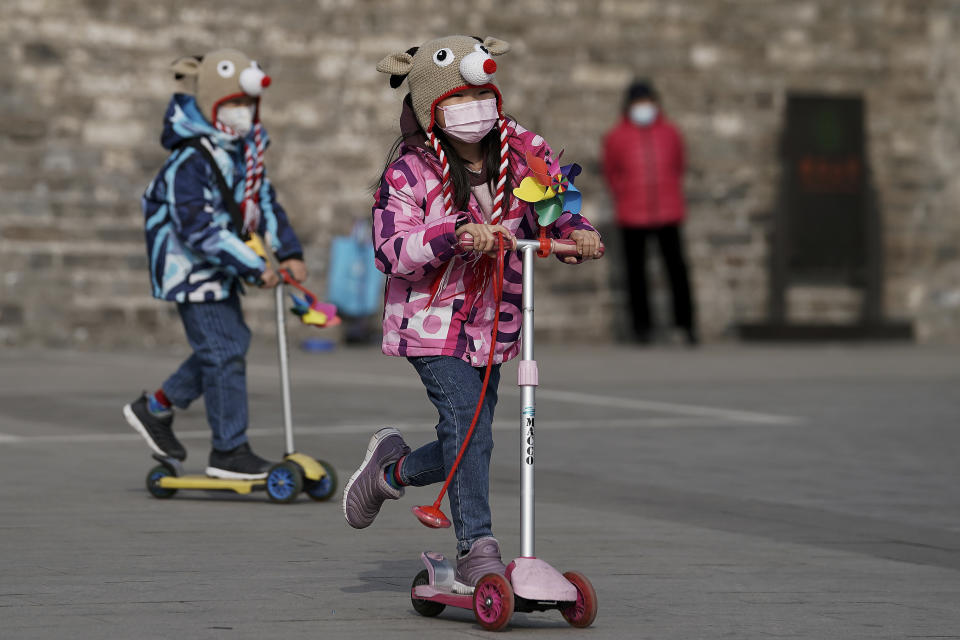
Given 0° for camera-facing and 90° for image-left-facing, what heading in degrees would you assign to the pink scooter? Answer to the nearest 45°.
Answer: approximately 315°

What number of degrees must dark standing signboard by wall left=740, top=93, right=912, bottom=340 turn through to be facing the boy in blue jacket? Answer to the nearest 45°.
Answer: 0° — it already faces them

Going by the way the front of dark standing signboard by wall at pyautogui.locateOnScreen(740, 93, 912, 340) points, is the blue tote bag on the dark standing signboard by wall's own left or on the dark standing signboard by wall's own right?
on the dark standing signboard by wall's own right

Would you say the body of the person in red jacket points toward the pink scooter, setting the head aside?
yes

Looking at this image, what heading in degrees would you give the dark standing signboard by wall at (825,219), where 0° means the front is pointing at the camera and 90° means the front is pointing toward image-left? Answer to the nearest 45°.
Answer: approximately 0°

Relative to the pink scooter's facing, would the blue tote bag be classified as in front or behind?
behind

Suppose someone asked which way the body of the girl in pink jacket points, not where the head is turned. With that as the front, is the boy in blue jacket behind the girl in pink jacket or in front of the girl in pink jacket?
behind

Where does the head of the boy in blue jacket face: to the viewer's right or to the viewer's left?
to the viewer's right

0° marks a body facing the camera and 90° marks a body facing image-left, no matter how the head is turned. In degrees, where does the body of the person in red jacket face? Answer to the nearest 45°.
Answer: approximately 0°

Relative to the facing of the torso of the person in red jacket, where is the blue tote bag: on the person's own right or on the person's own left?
on the person's own right
